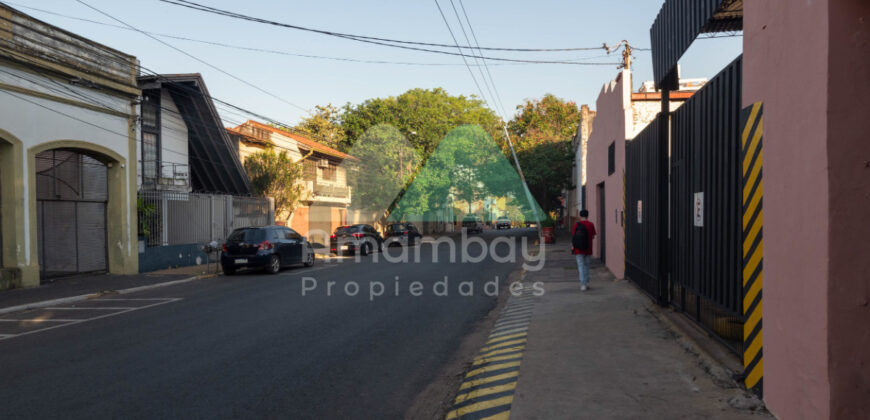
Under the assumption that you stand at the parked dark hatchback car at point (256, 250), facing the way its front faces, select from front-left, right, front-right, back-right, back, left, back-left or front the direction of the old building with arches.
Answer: back-left

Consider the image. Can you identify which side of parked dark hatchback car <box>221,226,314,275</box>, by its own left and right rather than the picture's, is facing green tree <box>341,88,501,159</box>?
front

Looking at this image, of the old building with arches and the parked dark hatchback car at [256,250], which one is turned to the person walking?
the old building with arches

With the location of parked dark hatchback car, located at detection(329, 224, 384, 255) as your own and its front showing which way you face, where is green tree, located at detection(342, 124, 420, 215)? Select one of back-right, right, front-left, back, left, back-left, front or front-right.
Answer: front-left

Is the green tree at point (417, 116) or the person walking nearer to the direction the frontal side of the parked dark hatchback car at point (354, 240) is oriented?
the green tree

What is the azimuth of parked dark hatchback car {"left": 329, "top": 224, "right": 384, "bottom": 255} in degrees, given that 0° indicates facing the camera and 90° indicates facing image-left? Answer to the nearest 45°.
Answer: approximately 225°

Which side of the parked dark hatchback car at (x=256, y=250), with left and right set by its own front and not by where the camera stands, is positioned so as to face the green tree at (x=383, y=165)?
front

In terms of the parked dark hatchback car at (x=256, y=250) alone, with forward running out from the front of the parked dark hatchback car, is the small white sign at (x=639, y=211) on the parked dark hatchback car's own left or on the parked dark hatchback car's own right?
on the parked dark hatchback car's own right

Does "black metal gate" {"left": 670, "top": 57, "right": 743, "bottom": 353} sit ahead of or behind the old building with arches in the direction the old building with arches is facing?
ahead

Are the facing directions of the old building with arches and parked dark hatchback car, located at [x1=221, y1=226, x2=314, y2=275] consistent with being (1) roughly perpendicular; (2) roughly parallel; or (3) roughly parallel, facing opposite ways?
roughly perpendicular

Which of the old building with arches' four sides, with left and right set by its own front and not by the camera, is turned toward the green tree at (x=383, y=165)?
left

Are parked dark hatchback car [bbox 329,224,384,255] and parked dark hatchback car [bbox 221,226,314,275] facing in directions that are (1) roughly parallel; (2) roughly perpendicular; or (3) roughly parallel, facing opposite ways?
roughly parallel

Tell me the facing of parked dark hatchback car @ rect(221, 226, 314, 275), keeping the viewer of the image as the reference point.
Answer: facing away from the viewer and to the right of the viewer

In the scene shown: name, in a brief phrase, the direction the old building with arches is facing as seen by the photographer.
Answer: facing the viewer and to the right of the viewer

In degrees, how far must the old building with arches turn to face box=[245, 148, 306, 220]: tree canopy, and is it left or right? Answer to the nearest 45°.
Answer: approximately 90° to its left
